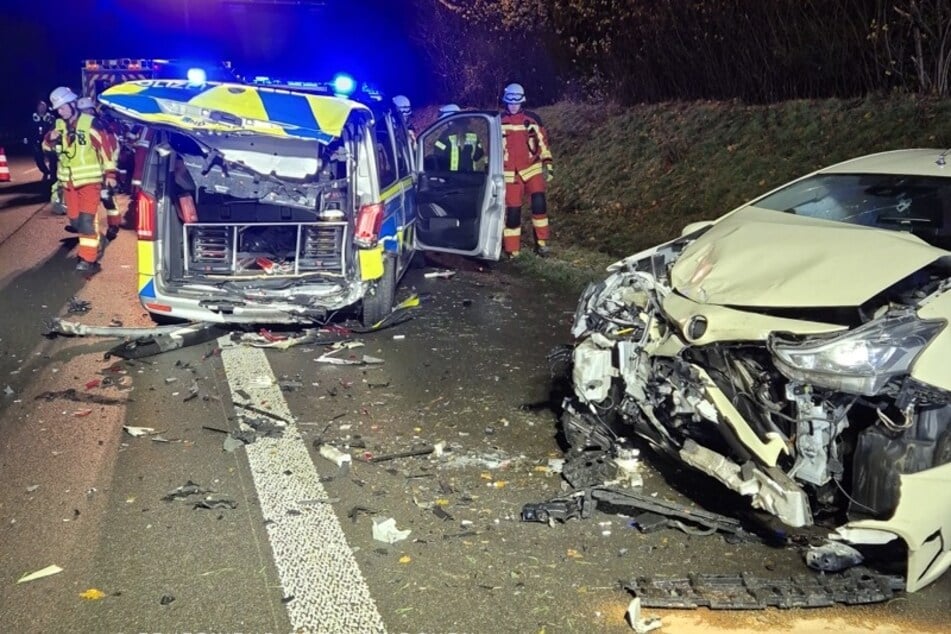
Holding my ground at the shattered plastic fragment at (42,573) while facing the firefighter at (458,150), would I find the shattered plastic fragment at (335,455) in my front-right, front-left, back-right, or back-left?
front-right

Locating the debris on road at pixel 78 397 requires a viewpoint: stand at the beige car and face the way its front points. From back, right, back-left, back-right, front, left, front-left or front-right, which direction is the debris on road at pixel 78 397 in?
front-right

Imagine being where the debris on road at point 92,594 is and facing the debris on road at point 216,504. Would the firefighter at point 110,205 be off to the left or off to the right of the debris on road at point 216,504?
left

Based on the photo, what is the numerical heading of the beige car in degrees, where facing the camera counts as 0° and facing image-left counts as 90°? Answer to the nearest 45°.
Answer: approximately 45°

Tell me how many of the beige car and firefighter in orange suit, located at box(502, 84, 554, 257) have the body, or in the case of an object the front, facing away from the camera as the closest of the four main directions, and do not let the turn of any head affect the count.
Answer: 0

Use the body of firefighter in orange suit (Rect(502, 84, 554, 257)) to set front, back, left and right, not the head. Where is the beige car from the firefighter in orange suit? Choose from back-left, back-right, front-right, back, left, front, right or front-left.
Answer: front

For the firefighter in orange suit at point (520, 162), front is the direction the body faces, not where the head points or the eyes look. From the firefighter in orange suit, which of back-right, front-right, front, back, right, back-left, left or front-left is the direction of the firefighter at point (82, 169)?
right

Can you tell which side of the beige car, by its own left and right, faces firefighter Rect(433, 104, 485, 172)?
right

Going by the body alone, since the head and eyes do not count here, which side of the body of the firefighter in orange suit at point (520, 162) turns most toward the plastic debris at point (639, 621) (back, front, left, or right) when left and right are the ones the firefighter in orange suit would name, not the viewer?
front

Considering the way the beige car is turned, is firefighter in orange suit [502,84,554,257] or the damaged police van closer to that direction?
the damaged police van

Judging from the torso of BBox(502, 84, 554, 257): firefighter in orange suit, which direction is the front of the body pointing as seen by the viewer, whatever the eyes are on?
toward the camera

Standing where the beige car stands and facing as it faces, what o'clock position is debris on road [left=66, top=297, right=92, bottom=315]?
The debris on road is roughly at 2 o'clock from the beige car.

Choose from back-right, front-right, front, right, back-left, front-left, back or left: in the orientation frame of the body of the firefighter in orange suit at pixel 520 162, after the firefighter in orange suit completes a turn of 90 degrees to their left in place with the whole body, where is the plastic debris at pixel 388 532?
right

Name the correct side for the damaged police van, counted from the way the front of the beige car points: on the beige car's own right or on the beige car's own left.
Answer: on the beige car's own right

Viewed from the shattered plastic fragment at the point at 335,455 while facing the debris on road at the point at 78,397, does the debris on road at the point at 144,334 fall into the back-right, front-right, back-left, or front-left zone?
front-right

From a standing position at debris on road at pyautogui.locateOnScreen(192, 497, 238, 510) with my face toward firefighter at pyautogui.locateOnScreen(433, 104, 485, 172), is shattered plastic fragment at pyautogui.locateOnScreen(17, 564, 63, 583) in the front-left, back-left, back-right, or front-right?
back-left

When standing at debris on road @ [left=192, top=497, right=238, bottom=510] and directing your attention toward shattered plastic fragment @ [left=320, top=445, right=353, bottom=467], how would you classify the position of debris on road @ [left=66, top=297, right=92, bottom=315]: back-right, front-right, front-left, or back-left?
front-left

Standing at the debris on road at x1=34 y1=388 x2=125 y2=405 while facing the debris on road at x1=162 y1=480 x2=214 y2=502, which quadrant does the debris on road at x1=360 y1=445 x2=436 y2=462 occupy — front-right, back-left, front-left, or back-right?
front-left
